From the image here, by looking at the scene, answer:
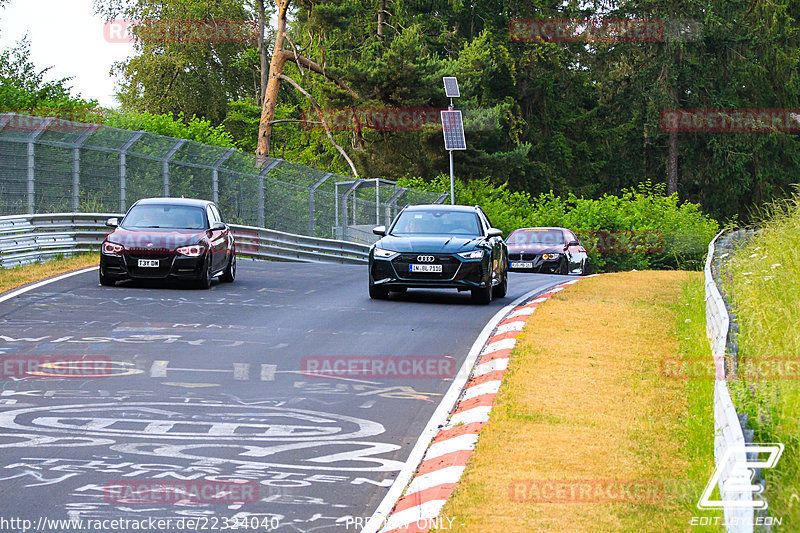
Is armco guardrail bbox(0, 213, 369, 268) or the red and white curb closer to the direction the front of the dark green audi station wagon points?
the red and white curb

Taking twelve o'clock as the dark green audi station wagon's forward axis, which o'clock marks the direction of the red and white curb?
The red and white curb is roughly at 12 o'clock from the dark green audi station wagon.

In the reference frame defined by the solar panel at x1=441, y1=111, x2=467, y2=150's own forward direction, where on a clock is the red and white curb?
The red and white curb is roughly at 12 o'clock from the solar panel.

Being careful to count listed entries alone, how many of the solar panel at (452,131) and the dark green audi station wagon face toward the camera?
2

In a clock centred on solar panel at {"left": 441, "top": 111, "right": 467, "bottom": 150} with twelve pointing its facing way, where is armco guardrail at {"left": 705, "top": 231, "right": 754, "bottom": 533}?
The armco guardrail is roughly at 12 o'clock from the solar panel.

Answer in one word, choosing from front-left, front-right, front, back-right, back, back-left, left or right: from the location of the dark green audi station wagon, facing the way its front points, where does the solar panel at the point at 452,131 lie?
back

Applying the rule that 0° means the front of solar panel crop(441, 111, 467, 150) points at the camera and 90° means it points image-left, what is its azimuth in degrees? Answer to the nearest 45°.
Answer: approximately 0°
